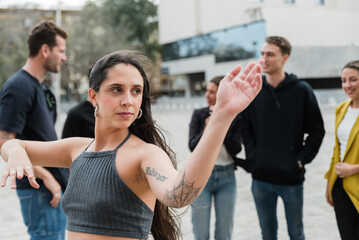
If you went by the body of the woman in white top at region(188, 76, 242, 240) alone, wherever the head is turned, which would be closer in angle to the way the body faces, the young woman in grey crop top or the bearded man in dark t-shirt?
the young woman in grey crop top

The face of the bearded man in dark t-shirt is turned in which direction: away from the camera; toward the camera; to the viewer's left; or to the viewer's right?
to the viewer's right

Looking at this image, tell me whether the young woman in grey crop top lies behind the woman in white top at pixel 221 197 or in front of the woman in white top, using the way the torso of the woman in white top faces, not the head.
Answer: in front

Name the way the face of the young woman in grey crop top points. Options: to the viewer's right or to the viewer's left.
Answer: to the viewer's right

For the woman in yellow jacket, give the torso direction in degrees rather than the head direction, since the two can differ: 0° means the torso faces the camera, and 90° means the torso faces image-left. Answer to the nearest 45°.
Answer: approximately 45°

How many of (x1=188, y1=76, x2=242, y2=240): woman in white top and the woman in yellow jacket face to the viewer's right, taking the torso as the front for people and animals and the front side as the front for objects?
0

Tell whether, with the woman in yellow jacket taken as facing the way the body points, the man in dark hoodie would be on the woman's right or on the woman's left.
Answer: on the woman's right

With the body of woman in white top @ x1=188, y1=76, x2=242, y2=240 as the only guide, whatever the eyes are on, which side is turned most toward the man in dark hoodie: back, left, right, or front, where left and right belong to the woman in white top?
left

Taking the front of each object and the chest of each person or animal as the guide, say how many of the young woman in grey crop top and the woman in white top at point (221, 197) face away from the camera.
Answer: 0

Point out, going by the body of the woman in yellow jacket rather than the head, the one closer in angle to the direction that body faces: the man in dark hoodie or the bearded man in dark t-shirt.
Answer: the bearded man in dark t-shirt

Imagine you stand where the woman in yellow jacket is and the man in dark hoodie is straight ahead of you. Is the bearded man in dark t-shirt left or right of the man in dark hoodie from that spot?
left

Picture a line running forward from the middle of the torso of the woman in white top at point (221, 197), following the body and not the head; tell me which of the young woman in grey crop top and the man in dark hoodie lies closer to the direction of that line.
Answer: the young woman in grey crop top

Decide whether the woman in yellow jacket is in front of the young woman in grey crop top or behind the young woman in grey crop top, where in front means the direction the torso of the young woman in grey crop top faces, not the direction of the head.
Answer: behind
